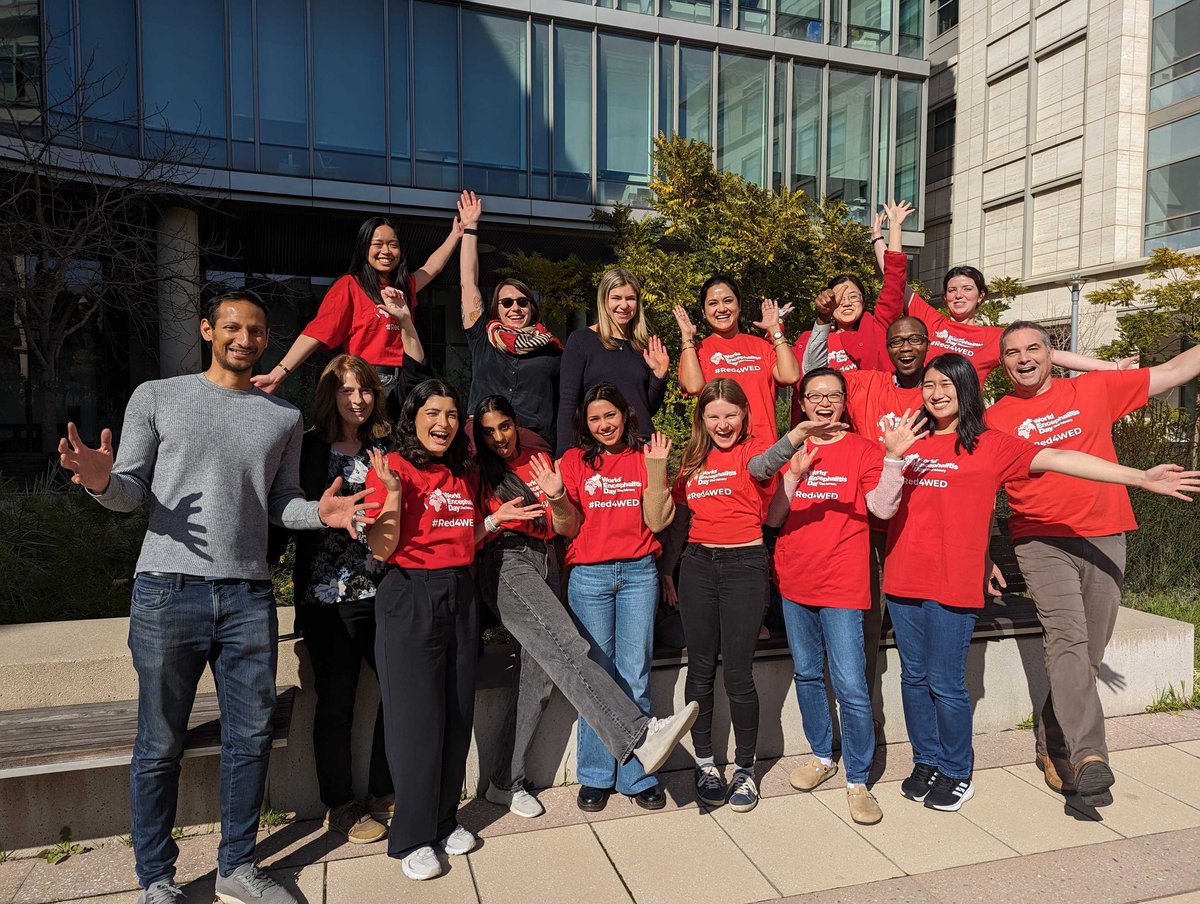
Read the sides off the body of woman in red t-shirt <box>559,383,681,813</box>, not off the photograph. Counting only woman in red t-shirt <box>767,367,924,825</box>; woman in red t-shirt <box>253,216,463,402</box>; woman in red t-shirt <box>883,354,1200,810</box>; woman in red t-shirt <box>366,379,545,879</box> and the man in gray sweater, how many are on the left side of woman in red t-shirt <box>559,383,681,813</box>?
2

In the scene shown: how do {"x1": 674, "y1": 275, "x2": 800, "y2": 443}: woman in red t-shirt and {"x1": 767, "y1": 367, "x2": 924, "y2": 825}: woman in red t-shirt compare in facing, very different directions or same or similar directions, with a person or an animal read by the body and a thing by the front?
same or similar directions

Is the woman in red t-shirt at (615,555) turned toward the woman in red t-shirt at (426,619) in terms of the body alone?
no

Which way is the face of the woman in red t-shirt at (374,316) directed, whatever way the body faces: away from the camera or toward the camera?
toward the camera

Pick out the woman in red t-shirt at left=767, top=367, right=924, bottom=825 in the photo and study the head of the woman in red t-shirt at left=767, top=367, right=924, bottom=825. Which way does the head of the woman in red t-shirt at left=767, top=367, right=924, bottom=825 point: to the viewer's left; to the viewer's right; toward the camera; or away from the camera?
toward the camera

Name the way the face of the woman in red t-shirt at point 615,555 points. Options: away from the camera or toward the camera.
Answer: toward the camera

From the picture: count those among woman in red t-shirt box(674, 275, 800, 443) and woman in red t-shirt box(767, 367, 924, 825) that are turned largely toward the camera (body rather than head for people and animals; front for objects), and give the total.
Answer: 2

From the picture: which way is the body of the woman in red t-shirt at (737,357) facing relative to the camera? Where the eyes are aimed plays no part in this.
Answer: toward the camera

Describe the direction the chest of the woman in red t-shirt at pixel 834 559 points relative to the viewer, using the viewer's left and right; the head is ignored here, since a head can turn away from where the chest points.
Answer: facing the viewer

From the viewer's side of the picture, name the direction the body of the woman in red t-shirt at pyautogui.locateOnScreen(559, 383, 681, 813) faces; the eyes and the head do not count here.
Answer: toward the camera

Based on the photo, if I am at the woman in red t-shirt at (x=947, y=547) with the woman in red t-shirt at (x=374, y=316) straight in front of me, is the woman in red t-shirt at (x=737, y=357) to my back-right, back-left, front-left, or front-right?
front-right

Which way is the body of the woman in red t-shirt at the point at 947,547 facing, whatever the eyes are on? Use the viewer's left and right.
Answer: facing the viewer and to the left of the viewer

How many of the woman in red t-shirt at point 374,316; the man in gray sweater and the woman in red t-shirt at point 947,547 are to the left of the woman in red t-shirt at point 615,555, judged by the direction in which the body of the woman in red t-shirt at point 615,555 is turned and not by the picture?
1

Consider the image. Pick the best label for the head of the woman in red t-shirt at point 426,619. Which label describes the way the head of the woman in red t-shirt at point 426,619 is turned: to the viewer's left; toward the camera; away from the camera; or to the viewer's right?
toward the camera

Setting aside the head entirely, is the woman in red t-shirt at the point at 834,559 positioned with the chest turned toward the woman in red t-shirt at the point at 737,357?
no
